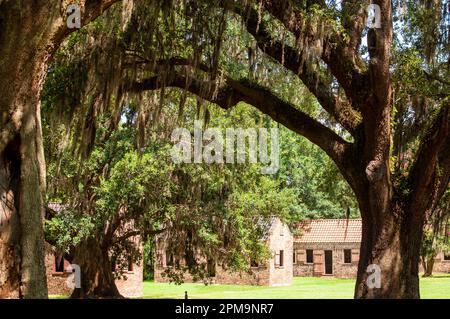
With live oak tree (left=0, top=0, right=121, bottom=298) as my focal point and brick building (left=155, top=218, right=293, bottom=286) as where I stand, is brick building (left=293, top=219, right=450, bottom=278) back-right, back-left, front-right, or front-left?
back-left

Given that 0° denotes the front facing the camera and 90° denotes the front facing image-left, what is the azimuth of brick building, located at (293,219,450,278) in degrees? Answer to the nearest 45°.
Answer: approximately 0°

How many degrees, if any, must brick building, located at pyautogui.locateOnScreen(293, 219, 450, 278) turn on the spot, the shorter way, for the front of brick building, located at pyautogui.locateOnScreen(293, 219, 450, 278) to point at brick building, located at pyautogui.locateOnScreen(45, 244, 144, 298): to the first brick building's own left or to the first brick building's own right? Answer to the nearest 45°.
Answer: approximately 45° to the first brick building's own right

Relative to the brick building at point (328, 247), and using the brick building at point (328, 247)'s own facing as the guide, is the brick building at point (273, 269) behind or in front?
in front
